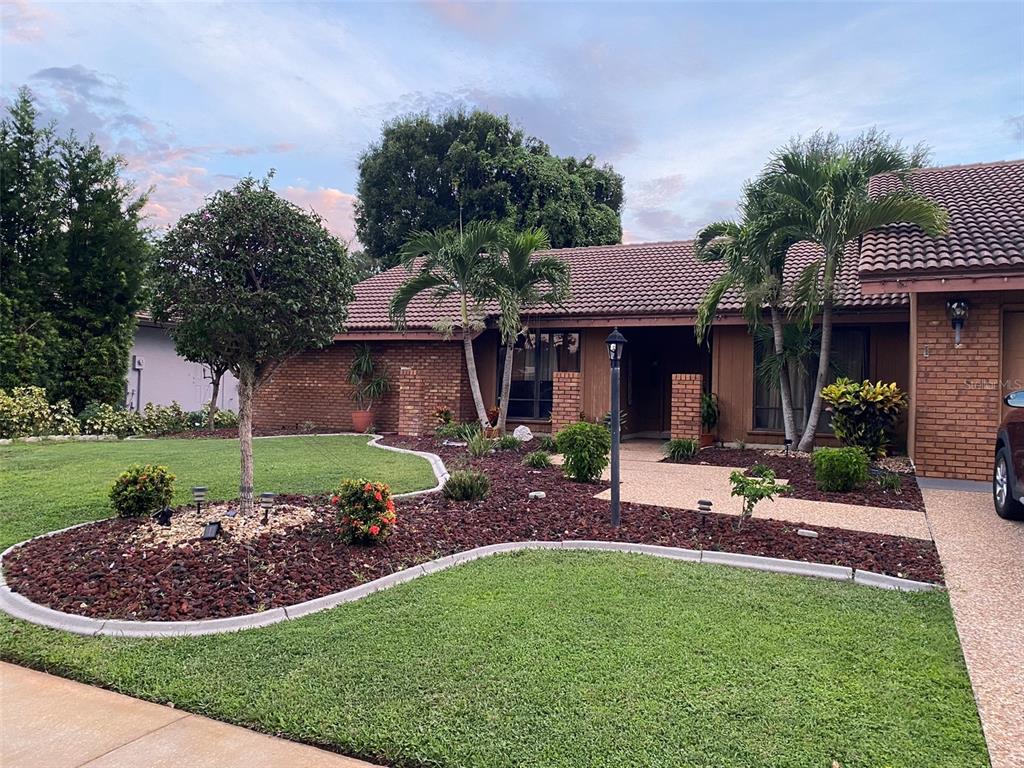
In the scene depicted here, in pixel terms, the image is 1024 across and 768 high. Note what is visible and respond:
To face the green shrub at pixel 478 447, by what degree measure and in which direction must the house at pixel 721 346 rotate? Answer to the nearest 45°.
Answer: approximately 45° to its right

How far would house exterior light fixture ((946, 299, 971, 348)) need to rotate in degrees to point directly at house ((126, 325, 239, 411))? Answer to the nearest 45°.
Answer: approximately 90° to its right

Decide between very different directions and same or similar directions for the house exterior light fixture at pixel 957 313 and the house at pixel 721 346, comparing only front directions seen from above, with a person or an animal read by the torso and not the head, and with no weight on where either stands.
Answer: same or similar directions

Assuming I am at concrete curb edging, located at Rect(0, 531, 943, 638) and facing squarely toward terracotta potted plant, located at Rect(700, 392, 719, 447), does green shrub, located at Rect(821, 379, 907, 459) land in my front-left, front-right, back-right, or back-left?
front-right

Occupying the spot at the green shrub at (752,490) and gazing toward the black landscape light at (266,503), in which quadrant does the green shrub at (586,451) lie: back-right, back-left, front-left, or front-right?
front-right

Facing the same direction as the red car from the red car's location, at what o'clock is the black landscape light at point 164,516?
The black landscape light is roughly at 9 o'clock from the red car.

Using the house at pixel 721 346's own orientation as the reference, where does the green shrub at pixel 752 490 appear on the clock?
The green shrub is roughly at 12 o'clock from the house.

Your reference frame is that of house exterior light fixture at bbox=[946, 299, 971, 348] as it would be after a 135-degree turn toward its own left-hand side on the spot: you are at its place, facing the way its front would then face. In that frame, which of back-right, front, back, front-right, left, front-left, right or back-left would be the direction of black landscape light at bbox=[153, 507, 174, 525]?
back

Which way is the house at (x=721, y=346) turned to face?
toward the camera

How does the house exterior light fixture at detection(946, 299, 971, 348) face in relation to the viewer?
toward the camera

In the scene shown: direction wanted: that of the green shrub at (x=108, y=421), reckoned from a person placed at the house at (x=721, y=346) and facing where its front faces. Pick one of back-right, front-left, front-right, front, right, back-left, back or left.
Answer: right

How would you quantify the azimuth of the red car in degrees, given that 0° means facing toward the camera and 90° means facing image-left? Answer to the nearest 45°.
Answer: approximately 135°

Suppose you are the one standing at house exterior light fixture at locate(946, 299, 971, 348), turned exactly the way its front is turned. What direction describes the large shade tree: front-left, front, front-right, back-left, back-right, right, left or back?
back-right

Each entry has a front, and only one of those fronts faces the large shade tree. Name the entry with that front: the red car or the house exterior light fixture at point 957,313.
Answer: the red car

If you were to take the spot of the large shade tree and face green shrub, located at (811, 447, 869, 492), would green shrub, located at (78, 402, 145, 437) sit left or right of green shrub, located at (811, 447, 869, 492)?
right

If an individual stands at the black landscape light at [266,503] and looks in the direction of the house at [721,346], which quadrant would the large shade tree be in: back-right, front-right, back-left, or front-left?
front-left

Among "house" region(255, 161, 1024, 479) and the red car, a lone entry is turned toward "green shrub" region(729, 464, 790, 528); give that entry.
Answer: the house
